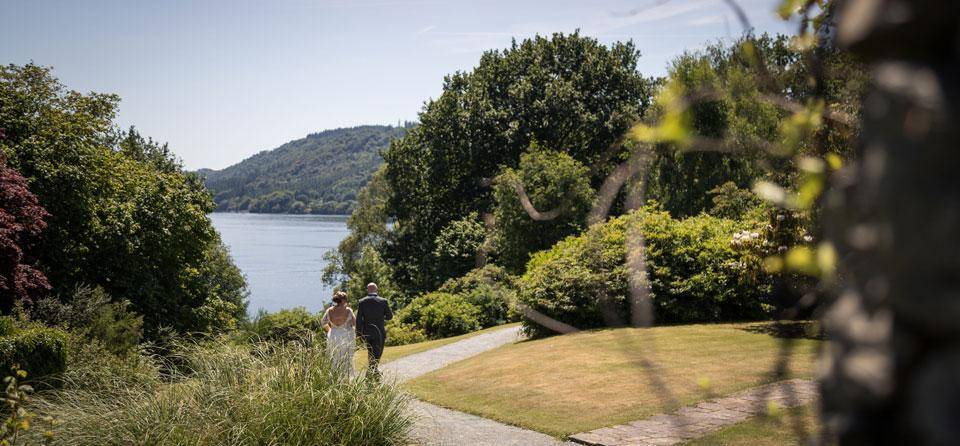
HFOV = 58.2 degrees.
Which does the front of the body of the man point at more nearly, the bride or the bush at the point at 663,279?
the bush

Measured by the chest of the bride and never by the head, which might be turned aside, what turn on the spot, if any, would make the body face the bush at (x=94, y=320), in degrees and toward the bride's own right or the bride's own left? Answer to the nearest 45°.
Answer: approximately 45° to the bride's own left

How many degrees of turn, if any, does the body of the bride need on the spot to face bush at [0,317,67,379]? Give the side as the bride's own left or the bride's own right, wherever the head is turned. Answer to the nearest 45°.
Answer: approximately 90° to the bride's own left

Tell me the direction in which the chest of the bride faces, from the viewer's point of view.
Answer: away from the camera

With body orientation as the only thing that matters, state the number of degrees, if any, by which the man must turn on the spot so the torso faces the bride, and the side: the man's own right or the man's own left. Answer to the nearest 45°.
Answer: approximately 135° to the man's own left

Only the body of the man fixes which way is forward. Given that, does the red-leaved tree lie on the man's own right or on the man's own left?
on the man's own left

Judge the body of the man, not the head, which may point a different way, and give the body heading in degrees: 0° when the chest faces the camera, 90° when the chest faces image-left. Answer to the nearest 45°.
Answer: approximately 180°

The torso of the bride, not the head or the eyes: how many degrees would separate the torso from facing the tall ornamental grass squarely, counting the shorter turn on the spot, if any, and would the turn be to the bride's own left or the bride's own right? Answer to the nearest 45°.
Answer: approximately 180°

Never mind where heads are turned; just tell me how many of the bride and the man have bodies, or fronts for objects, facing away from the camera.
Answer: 2

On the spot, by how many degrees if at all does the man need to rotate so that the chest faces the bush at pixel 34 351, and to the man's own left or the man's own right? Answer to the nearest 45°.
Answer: approximately 90° to the man's own left

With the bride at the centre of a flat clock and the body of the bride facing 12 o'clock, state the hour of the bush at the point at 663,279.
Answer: The bush is roughly at 2 o'clock from the bride.
